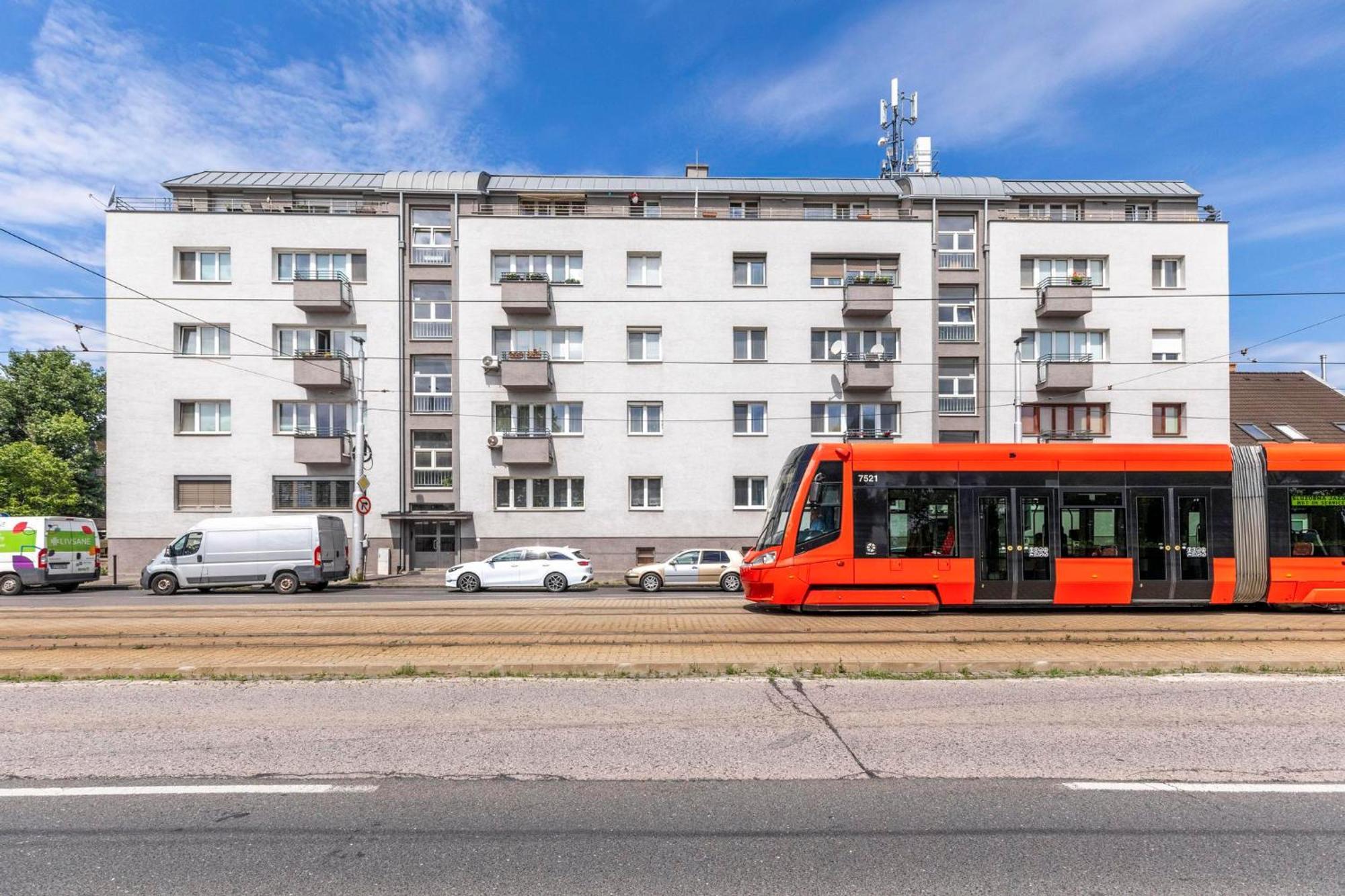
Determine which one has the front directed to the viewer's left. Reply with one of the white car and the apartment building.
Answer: the white car

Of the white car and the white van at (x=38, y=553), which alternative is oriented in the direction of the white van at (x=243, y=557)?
the white car

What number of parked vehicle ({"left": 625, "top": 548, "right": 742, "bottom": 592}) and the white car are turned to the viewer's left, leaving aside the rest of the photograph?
2

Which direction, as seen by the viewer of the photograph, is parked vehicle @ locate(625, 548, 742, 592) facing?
facing to the left of the viewer

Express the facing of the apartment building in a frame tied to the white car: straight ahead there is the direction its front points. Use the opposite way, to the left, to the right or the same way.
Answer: to the left

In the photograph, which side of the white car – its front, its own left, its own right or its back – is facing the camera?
left

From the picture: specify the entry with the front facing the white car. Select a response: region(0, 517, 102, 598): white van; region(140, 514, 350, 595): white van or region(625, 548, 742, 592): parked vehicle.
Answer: the parked vehicle

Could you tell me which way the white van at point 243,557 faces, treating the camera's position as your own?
facing away from the viewer and to the left of the viewer

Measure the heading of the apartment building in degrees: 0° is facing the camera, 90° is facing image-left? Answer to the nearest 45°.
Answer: approximately 0°
